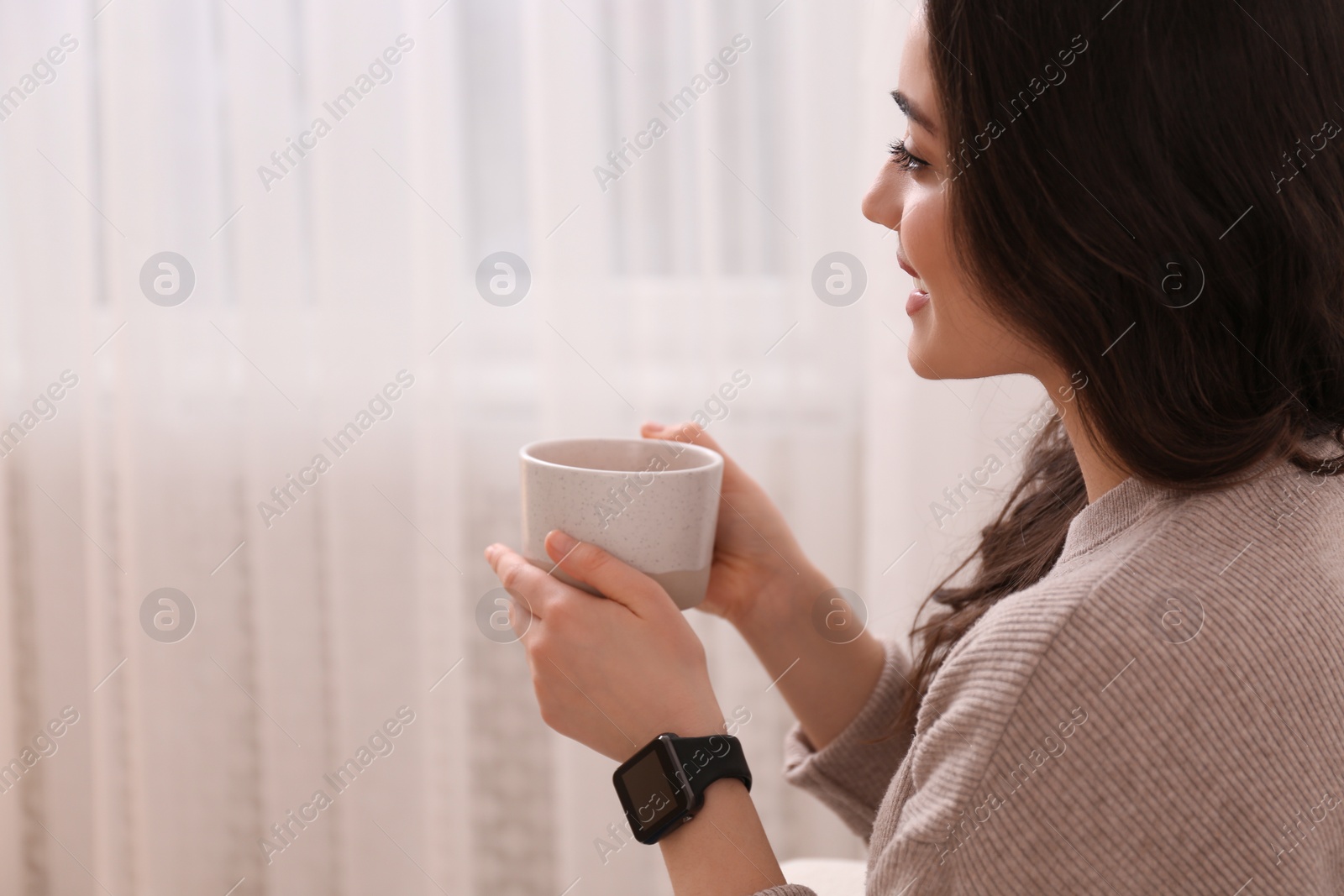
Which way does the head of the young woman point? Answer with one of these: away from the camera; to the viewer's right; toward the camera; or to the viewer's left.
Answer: to the viewer's left

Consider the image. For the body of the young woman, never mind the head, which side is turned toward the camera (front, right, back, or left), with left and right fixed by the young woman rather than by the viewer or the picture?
left
